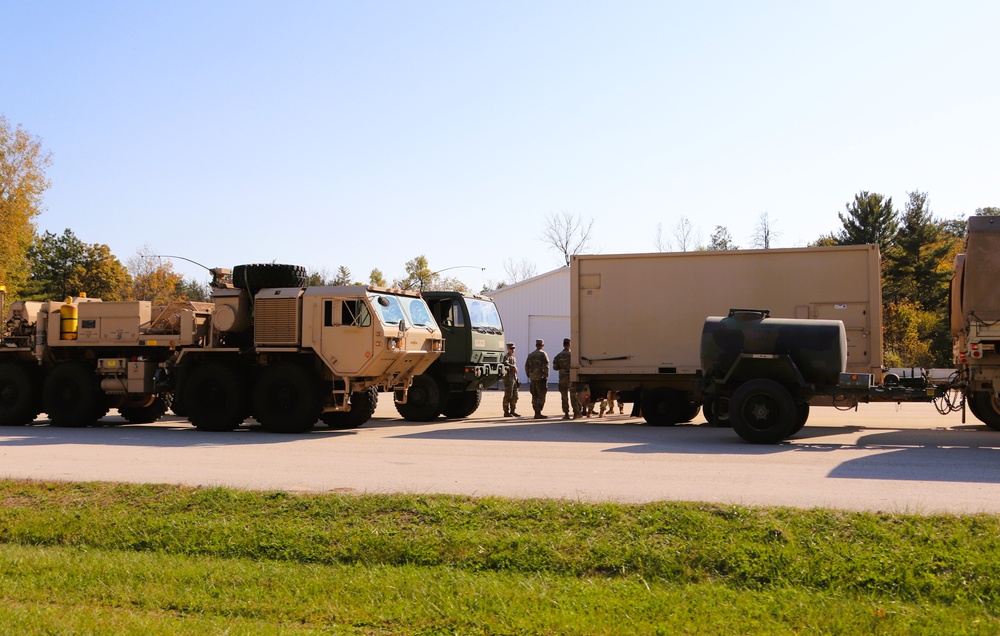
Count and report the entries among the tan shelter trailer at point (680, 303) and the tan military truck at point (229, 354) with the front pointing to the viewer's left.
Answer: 0

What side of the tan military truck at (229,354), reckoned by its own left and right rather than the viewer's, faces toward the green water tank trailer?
front

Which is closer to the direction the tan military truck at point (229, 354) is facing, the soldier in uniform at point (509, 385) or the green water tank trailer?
the green water tank trailer

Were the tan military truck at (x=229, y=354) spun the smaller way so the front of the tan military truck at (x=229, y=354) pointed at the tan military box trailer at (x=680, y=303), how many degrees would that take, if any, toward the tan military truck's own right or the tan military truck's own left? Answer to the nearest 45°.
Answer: approximately 45° to the tan military truck's own left

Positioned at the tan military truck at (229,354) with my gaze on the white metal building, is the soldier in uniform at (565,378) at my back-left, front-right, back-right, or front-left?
front-right

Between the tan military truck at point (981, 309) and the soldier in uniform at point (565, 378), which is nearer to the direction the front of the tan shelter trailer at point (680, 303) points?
the tan military truck

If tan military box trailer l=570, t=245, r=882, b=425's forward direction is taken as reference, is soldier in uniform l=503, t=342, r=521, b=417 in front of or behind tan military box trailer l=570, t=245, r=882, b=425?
behind

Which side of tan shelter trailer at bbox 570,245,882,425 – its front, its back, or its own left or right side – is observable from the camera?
right

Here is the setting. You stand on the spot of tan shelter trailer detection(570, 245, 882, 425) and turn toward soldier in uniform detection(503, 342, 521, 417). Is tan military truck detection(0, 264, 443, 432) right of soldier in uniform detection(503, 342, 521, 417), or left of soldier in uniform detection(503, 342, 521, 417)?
left

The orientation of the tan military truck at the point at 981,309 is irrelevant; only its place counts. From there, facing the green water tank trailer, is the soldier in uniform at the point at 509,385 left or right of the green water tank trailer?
right

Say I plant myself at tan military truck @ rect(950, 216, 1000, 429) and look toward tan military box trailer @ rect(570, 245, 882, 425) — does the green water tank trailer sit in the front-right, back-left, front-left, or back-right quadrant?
front-left

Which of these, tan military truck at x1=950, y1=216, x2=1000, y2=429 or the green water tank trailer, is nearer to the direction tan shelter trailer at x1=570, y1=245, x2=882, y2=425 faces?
the tan military truck

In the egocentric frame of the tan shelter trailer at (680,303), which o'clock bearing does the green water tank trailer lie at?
The green water tank trailer is roughly at 2 o'clock from the tan shelter trailer.

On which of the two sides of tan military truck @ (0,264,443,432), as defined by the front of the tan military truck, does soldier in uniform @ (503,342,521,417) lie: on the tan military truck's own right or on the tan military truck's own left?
on the tan military truck's own left

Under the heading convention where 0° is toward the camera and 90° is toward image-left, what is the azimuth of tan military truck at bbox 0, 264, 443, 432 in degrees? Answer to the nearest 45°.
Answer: approximately 315°

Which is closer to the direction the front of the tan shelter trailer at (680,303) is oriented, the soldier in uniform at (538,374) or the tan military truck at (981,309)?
the tan military truck

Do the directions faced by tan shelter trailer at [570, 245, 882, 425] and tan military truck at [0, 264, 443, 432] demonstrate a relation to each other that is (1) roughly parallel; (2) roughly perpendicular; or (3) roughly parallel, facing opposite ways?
roughly parallel
